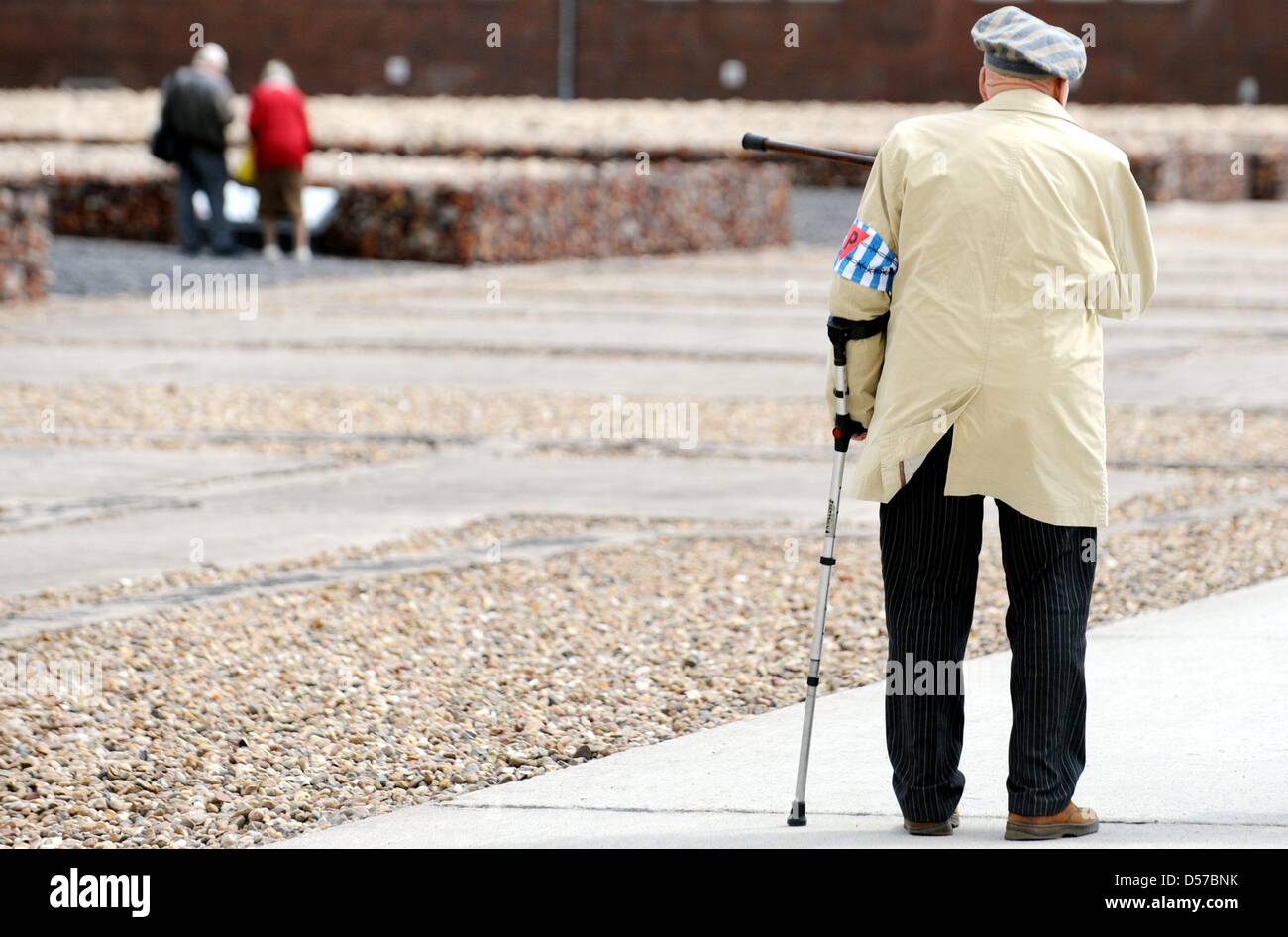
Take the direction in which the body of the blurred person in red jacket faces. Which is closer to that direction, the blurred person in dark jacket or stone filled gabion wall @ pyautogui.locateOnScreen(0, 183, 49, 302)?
the blurred person in dark jacket

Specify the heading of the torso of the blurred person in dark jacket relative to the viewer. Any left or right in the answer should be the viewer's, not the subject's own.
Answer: facing away from the viewer and to the right of the viewer

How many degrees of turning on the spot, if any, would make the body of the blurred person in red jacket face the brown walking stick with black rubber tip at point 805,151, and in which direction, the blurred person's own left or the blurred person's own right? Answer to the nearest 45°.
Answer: approximately 180°

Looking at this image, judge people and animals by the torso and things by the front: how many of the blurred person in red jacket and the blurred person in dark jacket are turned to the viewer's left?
0

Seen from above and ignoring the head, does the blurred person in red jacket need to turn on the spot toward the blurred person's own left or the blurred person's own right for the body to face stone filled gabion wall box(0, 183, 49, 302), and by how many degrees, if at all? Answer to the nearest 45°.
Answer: approximately 135° to the blurred person's own left

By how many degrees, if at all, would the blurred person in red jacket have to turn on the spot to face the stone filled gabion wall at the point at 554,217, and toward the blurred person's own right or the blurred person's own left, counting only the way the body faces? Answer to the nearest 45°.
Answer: approximately 45° to the blurred person's own right

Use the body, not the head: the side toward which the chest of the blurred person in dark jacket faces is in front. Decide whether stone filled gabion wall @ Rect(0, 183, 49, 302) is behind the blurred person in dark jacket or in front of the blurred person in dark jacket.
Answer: behind

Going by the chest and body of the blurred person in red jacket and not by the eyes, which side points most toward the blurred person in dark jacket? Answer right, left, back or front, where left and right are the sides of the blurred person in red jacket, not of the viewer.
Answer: left

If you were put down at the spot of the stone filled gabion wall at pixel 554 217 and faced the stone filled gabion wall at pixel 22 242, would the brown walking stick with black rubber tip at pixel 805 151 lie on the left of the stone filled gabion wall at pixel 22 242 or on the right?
left

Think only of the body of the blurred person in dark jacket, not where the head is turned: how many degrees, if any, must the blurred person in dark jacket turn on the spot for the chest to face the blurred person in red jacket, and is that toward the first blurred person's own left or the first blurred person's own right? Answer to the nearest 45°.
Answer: approximately 45° to the first blurred person's own right

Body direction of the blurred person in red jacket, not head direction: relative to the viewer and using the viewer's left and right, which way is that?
facing away from the viewer

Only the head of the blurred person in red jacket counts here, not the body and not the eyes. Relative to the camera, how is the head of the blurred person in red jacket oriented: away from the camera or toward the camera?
away from the camera
